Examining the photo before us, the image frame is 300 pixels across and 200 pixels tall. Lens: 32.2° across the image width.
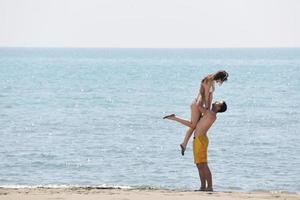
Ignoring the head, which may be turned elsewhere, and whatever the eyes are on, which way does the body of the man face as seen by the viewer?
to the viewer's left

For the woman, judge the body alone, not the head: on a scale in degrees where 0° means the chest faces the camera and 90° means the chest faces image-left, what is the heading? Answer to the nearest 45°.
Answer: approximately 270°
